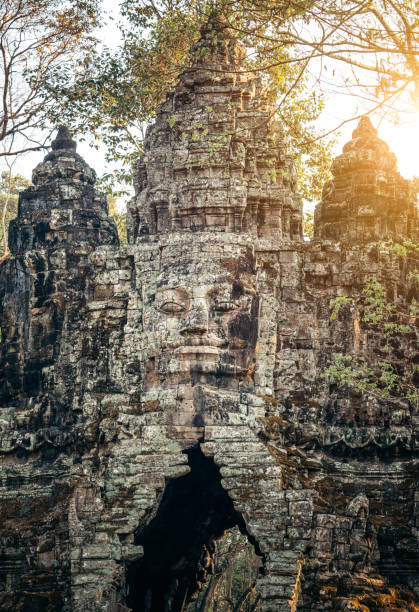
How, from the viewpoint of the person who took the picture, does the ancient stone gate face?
facing the viewer
